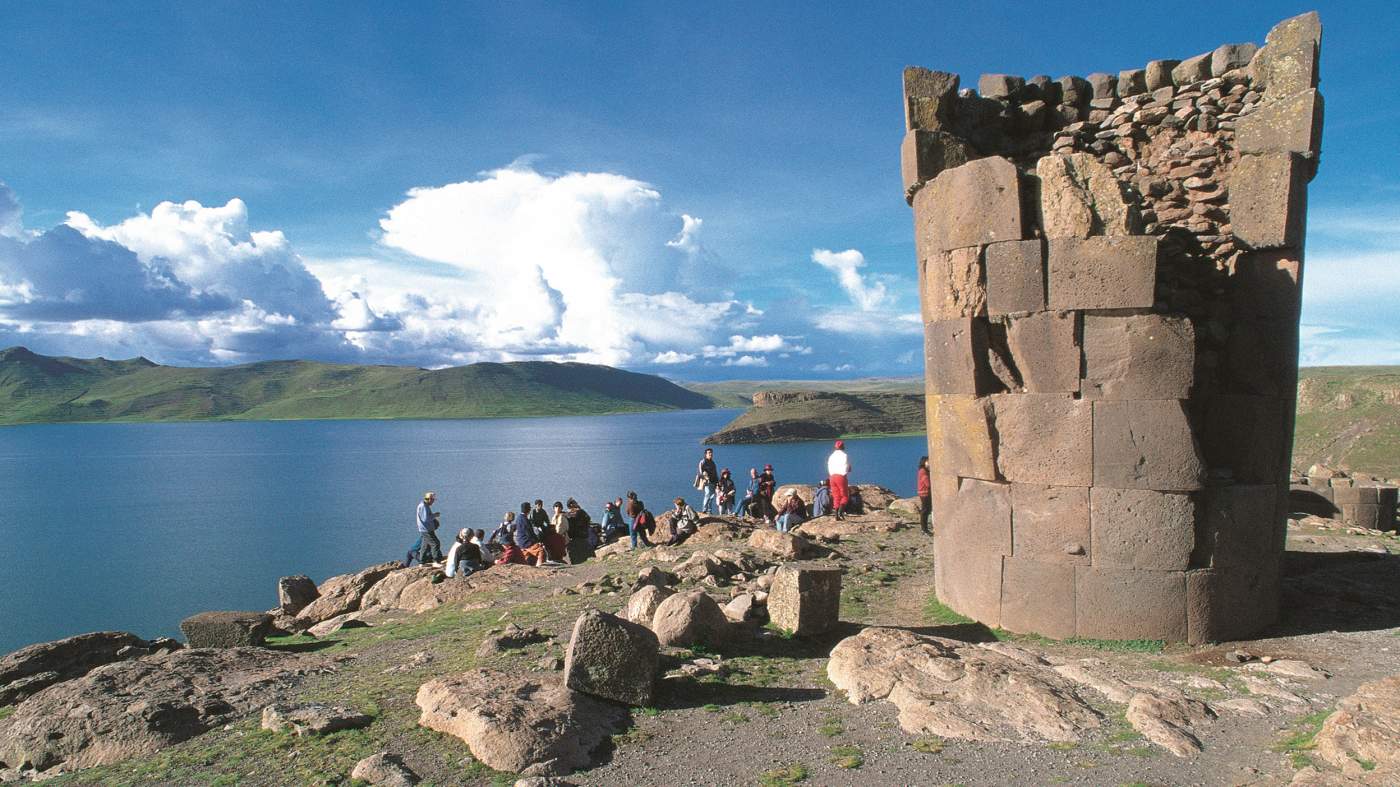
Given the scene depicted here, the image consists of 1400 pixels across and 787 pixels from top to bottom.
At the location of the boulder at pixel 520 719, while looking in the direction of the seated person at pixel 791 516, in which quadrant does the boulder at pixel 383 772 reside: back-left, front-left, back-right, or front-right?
back-left

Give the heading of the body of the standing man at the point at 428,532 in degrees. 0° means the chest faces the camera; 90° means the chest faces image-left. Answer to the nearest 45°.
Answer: approximately 270°

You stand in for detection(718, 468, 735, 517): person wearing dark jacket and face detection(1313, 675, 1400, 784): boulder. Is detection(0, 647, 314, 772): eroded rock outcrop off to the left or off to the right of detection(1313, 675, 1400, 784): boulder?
right

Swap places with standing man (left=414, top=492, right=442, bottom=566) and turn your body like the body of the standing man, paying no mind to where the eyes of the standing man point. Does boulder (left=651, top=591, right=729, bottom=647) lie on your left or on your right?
on your right

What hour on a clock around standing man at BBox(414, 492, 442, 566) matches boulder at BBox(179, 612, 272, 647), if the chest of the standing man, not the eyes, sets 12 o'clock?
The boulder is roughly at 4 o'clock from the standing man.

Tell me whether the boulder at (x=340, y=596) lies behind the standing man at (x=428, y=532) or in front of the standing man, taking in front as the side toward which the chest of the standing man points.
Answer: behind

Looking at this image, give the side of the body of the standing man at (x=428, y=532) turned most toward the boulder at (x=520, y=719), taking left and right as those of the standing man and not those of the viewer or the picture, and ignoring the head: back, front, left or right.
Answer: right

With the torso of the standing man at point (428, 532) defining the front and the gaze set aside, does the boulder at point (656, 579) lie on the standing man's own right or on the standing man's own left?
on the standing man's own right

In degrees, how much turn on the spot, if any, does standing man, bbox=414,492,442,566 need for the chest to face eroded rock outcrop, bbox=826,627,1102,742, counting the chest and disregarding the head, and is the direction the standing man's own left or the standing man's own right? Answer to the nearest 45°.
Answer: approximately 90° to the standing man's own right

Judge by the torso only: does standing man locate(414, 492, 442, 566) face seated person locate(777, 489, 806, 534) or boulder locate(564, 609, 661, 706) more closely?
the seated person

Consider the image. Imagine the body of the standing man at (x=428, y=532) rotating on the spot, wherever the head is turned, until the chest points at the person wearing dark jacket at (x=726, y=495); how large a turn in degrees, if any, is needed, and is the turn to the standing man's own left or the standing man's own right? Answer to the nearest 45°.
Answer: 0° — they already face them

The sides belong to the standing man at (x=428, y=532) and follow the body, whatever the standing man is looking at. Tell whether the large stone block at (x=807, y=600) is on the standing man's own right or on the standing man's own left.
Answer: on the standing man's own right

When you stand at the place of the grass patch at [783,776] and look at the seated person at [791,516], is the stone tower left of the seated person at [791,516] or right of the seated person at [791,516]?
right
